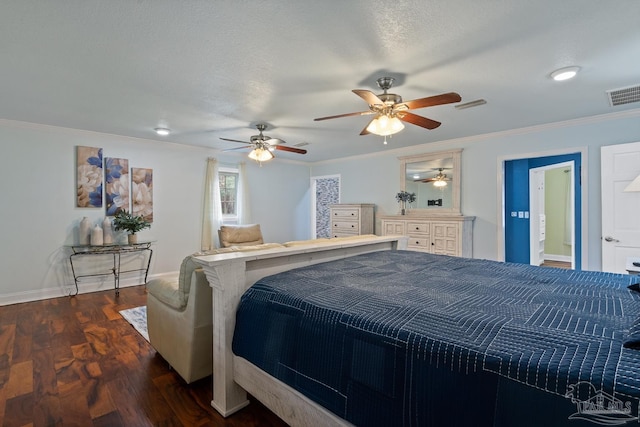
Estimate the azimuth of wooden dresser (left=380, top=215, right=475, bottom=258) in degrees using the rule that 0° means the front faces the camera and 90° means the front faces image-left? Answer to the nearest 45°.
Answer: approximately 45°

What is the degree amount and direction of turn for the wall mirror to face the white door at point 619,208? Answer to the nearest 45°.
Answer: approximately 90° to its left

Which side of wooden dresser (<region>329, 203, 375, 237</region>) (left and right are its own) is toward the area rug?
front

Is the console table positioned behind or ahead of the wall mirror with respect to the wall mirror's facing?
ahead

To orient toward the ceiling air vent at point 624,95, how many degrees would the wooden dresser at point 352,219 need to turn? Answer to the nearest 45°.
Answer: approximately 90° to its left

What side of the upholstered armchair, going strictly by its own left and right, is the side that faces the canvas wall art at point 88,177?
front

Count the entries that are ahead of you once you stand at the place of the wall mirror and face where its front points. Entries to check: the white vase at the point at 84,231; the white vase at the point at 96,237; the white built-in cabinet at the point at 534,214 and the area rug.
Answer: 3

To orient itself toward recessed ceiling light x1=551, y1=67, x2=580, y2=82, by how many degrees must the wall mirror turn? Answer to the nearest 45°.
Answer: approximately 45° to its left

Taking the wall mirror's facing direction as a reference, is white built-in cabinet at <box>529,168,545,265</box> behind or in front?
behind

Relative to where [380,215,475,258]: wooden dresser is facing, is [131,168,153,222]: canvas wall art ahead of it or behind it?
ahead

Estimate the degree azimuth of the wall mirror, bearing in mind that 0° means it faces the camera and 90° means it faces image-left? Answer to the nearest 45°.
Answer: approximately 45°

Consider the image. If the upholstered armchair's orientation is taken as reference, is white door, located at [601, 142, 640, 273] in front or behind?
behind

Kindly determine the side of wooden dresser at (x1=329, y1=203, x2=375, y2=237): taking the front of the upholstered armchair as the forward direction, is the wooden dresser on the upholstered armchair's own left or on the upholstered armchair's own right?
on the upholstered armchair's own right
